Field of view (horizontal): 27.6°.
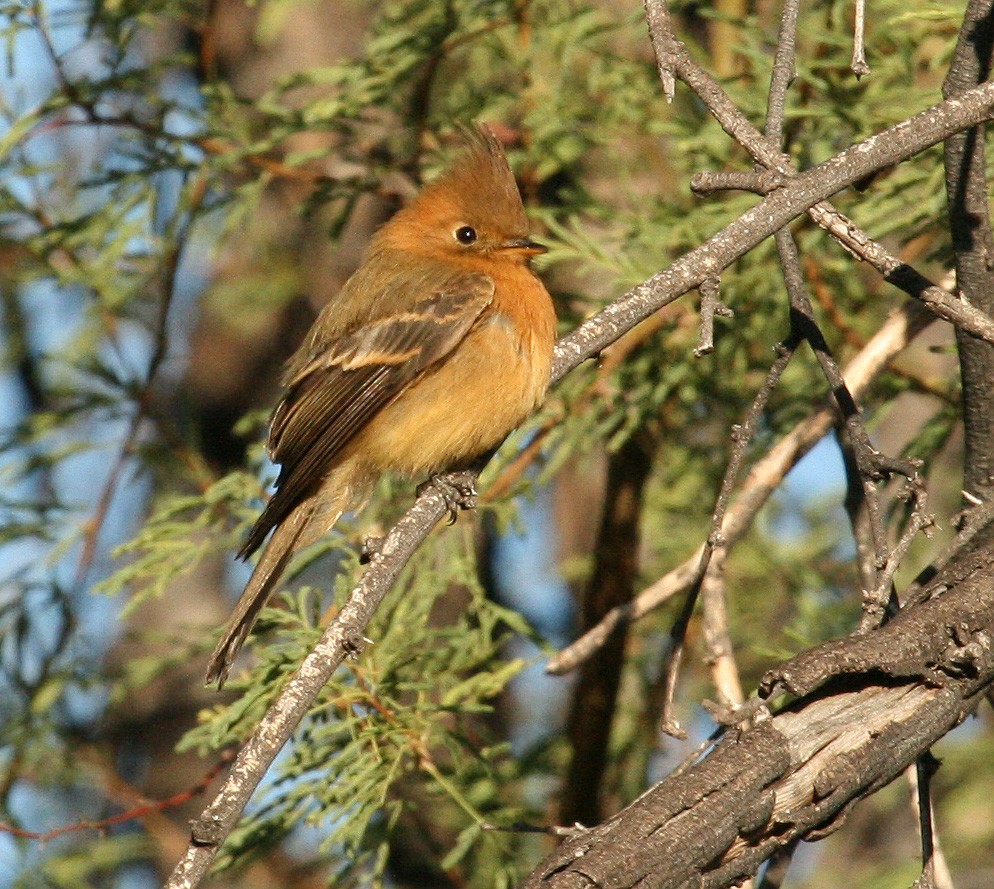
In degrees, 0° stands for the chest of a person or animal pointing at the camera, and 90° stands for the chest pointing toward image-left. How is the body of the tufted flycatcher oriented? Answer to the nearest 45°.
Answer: approximately 270°

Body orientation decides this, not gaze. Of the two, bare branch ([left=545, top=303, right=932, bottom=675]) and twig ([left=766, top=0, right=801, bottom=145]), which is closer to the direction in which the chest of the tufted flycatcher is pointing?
the bare branch

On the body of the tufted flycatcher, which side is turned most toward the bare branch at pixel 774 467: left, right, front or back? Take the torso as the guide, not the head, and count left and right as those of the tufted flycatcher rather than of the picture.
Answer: front
